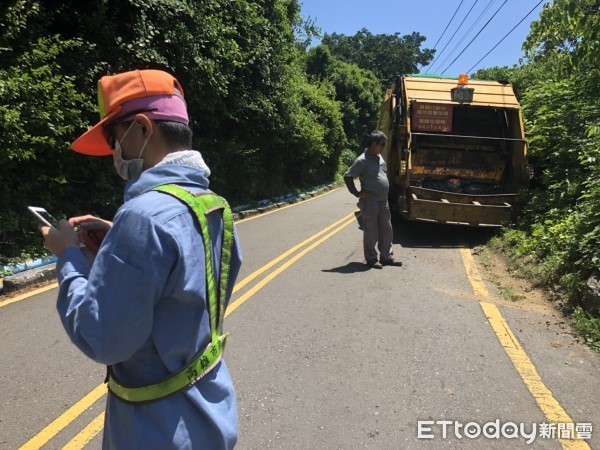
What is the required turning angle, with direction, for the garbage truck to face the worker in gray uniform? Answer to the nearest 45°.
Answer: approximately 135° to its left

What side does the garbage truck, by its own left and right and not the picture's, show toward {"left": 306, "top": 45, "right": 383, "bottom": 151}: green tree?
front

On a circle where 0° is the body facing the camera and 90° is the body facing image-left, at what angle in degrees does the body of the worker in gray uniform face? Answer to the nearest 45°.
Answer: approximately 315°

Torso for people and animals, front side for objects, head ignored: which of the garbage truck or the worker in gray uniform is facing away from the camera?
the garbage truck

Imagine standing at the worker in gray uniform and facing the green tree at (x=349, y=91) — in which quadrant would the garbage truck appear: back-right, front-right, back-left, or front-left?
front-right

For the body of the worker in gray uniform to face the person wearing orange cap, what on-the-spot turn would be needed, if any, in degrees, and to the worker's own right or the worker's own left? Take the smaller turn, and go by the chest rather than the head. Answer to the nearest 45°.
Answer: approximately 45° to the worker's own right

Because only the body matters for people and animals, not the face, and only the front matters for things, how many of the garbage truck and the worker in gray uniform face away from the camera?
1

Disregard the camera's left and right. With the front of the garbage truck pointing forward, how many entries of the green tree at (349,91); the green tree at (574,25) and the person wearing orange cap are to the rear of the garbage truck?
2

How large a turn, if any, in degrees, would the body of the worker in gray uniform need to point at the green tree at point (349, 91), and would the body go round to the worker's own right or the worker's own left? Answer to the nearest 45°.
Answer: approximately 135° to the worker's own left

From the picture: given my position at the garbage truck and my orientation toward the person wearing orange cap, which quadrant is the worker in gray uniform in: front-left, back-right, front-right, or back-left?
front-right

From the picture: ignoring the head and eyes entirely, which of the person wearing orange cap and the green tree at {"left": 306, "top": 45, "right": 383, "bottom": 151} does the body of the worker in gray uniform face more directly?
the person wearing orange cap

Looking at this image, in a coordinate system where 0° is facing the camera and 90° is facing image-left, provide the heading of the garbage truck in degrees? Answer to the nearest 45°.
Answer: approximately 180°

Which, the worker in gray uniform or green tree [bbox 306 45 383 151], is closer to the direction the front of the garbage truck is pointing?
the green tree
